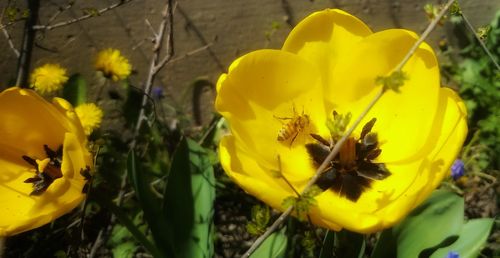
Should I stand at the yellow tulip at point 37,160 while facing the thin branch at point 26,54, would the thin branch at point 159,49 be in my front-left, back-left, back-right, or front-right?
front-right

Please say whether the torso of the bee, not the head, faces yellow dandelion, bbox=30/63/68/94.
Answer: no

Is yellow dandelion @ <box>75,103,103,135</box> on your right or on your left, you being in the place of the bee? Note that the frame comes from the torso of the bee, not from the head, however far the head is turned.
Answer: on your left

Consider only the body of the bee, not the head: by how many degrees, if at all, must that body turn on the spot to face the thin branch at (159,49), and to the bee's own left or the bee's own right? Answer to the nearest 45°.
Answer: approximately 90° to the bee's own left

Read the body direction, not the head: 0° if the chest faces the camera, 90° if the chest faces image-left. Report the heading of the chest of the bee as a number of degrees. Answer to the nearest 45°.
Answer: approximately 225°

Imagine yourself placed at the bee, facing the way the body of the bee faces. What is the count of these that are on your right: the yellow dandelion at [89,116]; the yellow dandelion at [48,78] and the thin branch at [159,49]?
0

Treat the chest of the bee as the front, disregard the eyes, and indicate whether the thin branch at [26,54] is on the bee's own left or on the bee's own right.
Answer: on the bee's own left

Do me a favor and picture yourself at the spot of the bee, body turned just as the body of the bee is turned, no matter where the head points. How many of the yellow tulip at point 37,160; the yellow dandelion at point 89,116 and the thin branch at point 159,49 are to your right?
0

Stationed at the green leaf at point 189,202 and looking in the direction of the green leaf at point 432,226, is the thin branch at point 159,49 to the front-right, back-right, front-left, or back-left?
back-left

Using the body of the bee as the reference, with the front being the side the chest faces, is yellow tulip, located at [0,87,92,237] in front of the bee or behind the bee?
behind

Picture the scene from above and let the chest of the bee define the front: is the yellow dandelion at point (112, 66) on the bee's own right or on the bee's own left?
on the bee's own left
